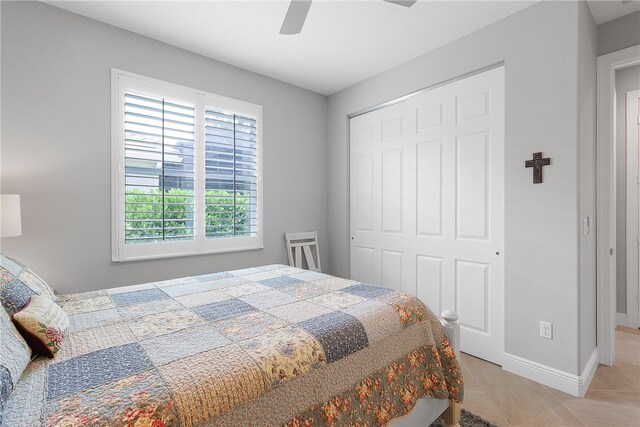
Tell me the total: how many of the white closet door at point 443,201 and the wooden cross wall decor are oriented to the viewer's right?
0

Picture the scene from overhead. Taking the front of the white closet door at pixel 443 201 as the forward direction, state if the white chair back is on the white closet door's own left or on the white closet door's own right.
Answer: on the white closet door's own right

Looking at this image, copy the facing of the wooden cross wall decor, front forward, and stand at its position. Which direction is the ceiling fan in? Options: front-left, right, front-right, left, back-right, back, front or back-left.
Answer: front-right

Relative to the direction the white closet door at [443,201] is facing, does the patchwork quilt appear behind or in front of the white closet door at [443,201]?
in front

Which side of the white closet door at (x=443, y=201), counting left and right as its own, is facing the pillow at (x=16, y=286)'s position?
front

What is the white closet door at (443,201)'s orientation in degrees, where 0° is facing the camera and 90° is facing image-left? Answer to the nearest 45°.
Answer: approximately 45°

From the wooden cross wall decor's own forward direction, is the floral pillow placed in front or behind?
in front

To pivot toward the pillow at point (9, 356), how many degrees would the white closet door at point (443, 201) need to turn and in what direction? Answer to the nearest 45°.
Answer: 0° — it already faces it

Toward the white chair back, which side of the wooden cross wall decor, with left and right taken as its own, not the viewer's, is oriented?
right
